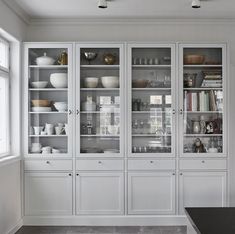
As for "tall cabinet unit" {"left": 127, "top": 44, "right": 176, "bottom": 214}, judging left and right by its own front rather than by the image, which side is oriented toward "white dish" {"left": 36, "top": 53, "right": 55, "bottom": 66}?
right

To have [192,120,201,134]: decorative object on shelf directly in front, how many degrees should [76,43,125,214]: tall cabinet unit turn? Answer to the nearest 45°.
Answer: approximately 90° to its left

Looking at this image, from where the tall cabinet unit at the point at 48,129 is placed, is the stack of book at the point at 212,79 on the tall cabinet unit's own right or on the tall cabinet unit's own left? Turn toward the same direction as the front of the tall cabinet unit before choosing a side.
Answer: on the tall cabinet unit's own left

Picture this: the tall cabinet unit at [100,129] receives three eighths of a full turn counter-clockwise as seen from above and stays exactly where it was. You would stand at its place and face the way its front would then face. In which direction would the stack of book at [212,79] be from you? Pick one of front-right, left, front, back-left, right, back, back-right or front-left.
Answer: front-right

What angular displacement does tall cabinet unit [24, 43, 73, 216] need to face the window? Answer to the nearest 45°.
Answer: approximately 90° to its right

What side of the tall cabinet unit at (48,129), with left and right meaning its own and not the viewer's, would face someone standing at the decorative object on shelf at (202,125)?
left

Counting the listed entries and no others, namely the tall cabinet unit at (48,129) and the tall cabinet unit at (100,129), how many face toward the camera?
2

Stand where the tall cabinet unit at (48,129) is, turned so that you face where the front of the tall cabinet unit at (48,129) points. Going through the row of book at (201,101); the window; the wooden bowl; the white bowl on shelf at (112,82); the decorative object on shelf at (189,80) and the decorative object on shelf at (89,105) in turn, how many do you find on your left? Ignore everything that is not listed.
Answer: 5
